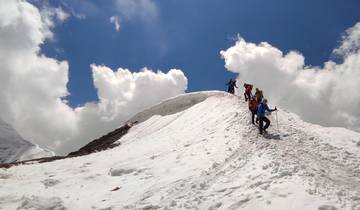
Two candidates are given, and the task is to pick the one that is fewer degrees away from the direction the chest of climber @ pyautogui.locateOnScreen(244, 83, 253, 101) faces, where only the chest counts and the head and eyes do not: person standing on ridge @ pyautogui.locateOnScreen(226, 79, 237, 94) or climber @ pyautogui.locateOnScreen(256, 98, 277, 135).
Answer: the person standing on ridge

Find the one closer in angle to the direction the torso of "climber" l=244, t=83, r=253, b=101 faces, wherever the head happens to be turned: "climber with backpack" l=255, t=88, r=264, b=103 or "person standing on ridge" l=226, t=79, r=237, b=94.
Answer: the person standing on ridge

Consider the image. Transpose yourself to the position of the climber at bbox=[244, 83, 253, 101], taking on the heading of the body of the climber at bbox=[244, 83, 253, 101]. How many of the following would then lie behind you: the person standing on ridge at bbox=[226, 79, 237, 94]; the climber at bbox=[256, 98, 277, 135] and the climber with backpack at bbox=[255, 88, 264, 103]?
2

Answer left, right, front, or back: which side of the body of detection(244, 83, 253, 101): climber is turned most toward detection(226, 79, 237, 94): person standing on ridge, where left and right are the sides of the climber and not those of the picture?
front

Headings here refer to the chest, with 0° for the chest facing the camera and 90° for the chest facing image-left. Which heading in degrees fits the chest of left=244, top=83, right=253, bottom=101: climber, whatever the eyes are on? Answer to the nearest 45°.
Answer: approximately 180°

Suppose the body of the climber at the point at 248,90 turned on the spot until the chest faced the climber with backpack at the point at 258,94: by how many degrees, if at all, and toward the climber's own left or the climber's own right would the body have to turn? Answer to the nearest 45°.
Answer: approximately 180°
